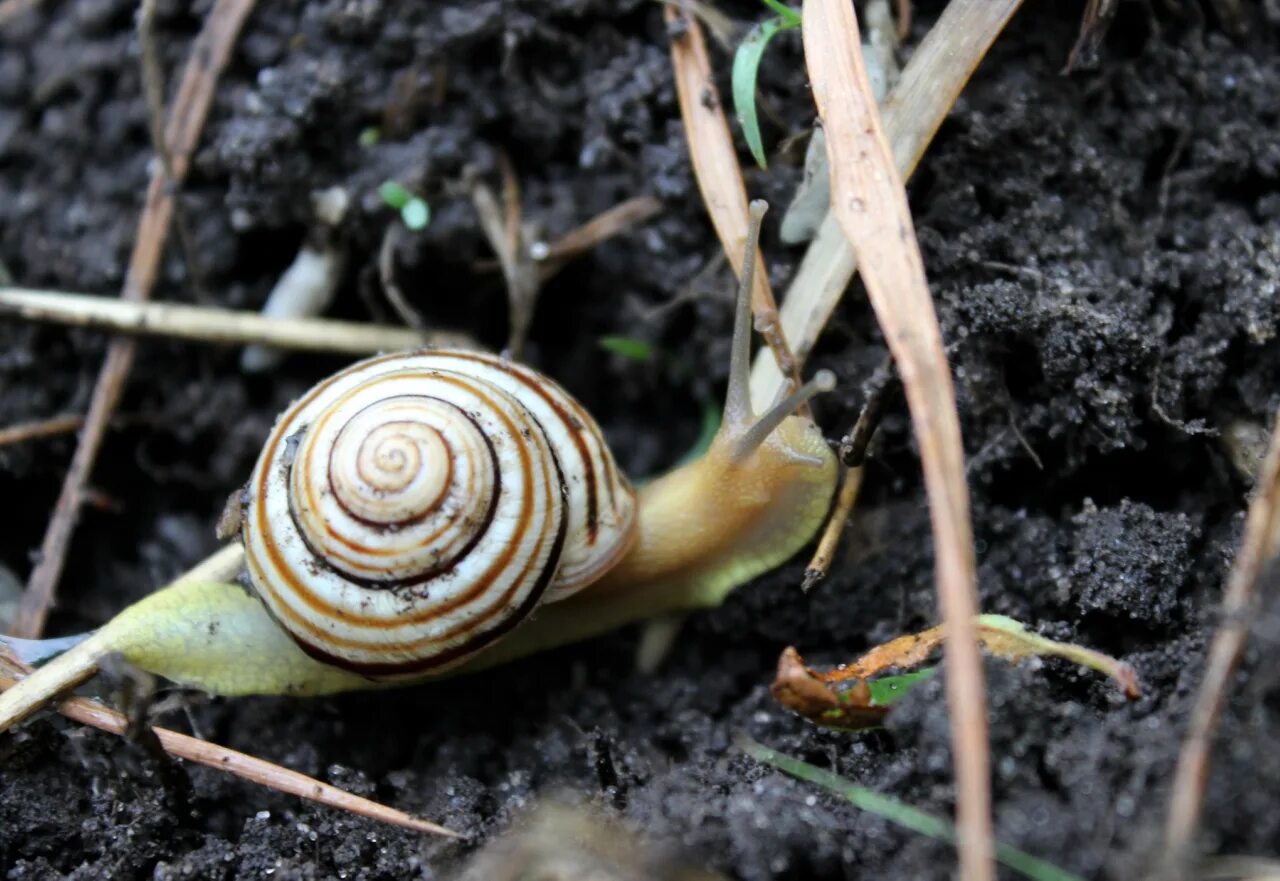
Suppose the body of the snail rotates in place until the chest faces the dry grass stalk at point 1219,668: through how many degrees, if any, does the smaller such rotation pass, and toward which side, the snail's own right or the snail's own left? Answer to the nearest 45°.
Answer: approximately 45° to the snail's own right

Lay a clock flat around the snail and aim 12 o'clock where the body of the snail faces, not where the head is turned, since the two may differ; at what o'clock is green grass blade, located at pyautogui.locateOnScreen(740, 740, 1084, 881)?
The green grass blade is roughly at 2 o'clock from the snail.

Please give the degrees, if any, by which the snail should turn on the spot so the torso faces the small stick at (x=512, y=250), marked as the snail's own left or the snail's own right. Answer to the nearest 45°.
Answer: approximately 90° to the snail's own left

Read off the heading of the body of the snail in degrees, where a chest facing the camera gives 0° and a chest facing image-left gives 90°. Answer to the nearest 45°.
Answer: approximately 270°

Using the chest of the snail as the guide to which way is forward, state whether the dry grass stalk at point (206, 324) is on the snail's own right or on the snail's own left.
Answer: on the snail's own left

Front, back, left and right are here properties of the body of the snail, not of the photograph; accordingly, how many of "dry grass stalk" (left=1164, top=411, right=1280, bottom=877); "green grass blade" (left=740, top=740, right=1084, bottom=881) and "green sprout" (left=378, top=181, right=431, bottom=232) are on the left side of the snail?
1
